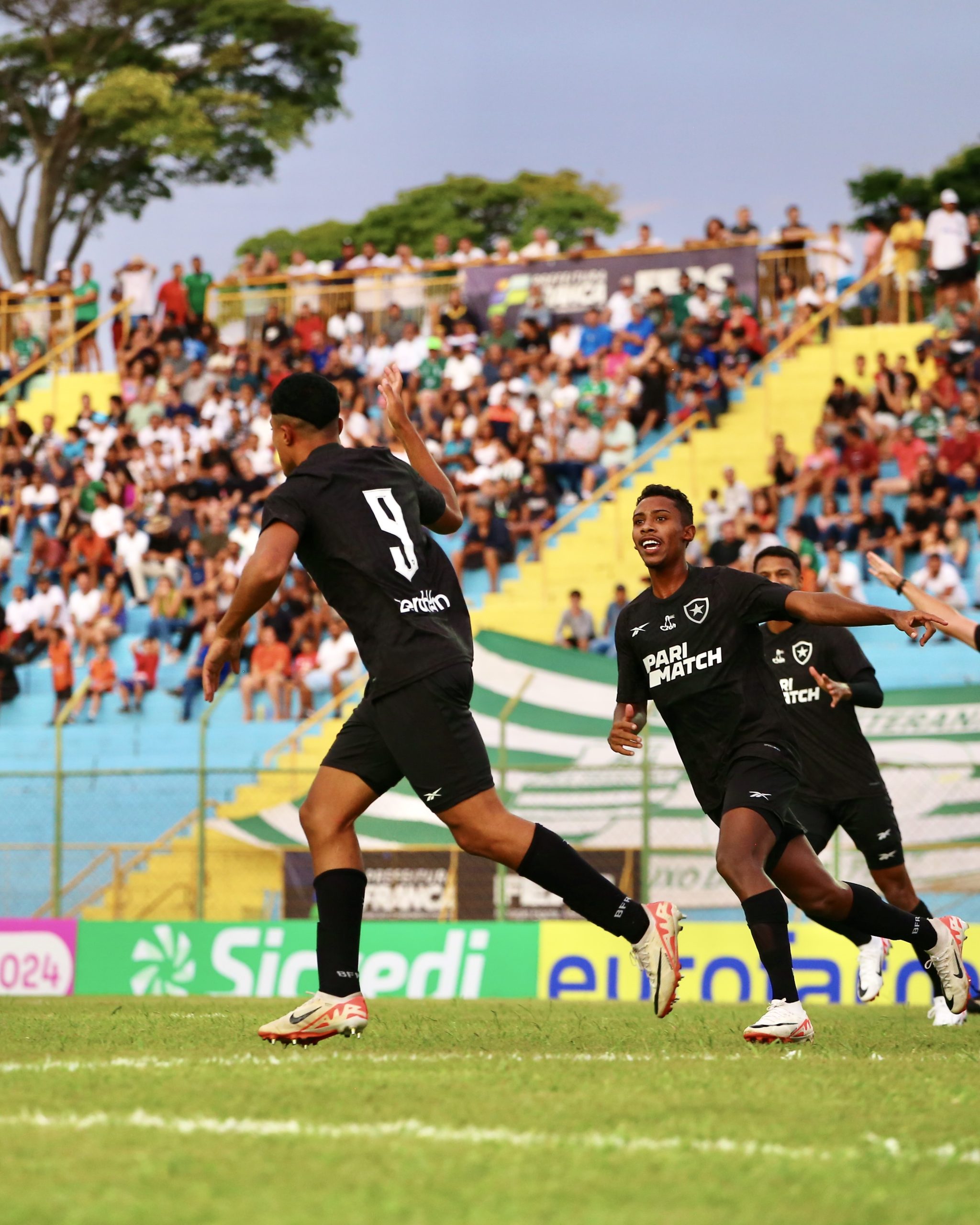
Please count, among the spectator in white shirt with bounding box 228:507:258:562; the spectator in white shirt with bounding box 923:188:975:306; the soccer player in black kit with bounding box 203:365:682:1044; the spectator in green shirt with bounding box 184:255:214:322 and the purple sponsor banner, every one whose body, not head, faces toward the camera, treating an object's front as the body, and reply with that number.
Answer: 4

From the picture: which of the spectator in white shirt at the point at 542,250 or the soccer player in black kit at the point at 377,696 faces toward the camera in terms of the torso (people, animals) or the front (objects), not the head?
the spectator in white shirt

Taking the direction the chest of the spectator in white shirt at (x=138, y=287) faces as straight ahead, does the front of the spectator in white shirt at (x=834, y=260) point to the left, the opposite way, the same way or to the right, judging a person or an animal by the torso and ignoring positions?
the same way

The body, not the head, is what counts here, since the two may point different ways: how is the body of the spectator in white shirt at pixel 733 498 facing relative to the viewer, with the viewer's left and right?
facing the viewer and to the left of the viewer

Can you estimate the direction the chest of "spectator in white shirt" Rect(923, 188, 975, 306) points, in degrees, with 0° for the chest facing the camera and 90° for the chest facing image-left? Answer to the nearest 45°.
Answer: approximately 0°

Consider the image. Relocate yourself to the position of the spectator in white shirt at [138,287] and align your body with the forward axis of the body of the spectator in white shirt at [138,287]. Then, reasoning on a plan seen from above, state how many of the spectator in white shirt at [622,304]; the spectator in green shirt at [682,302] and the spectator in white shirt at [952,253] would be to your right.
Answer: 0

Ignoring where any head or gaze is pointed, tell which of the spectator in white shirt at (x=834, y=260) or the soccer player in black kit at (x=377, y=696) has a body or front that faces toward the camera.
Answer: the spectator in white shirt

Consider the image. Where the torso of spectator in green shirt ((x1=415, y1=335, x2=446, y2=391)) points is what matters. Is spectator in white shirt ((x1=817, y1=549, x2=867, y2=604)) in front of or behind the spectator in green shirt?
in front

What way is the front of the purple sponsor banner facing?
toward the camera

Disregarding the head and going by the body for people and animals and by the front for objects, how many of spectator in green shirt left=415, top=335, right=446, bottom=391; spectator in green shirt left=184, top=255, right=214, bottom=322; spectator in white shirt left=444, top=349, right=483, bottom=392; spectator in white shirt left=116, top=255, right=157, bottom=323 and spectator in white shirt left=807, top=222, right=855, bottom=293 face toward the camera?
5

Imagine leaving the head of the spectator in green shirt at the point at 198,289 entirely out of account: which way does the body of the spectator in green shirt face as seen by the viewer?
toward the camera

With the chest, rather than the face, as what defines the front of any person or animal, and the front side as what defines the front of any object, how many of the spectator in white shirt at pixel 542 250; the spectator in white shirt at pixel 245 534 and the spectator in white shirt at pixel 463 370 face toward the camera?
3

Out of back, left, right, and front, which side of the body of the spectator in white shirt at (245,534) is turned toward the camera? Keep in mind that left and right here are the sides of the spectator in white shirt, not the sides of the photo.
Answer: front

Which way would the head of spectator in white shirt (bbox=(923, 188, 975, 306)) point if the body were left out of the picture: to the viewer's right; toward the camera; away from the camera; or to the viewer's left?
toward the camera
